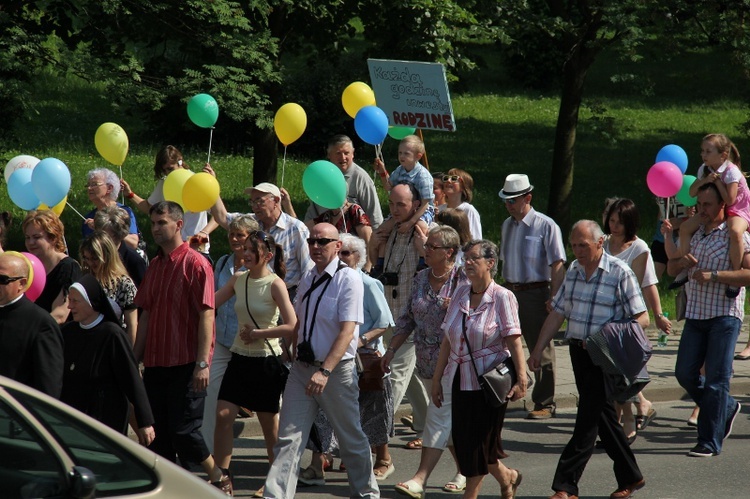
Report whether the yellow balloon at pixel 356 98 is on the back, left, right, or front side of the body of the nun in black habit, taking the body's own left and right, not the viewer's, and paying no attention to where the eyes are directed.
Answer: back

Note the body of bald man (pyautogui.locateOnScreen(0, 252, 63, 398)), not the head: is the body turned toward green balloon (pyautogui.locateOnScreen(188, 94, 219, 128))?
no

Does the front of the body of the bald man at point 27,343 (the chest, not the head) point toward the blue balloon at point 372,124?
no

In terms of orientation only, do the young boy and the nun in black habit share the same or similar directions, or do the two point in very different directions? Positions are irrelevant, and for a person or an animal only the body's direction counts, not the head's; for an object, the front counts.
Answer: same or similar directions

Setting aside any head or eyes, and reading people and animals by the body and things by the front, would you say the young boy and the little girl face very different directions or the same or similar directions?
same or similar directions

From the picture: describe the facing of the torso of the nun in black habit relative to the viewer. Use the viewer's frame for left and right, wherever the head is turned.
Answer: facing the viewer and to the left of the viewer

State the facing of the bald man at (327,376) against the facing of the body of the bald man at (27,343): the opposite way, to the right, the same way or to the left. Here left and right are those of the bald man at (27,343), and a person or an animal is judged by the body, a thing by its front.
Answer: the same way

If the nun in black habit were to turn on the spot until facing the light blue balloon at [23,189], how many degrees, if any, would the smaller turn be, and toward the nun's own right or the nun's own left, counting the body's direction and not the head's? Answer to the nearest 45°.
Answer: approximately 135° to the nun's own right

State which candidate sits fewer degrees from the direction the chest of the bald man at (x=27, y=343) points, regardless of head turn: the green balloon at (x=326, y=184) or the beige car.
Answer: the beige car

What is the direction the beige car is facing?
to the viewer's right

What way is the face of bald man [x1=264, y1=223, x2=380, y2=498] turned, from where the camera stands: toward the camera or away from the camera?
toward the camera

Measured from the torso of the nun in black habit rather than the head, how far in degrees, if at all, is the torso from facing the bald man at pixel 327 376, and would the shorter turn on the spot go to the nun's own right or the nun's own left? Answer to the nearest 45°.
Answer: approximately 135° to the nun's own left

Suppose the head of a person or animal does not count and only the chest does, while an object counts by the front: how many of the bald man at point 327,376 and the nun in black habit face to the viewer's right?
0

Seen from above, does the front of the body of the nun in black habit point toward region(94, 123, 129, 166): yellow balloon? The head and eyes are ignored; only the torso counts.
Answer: no
